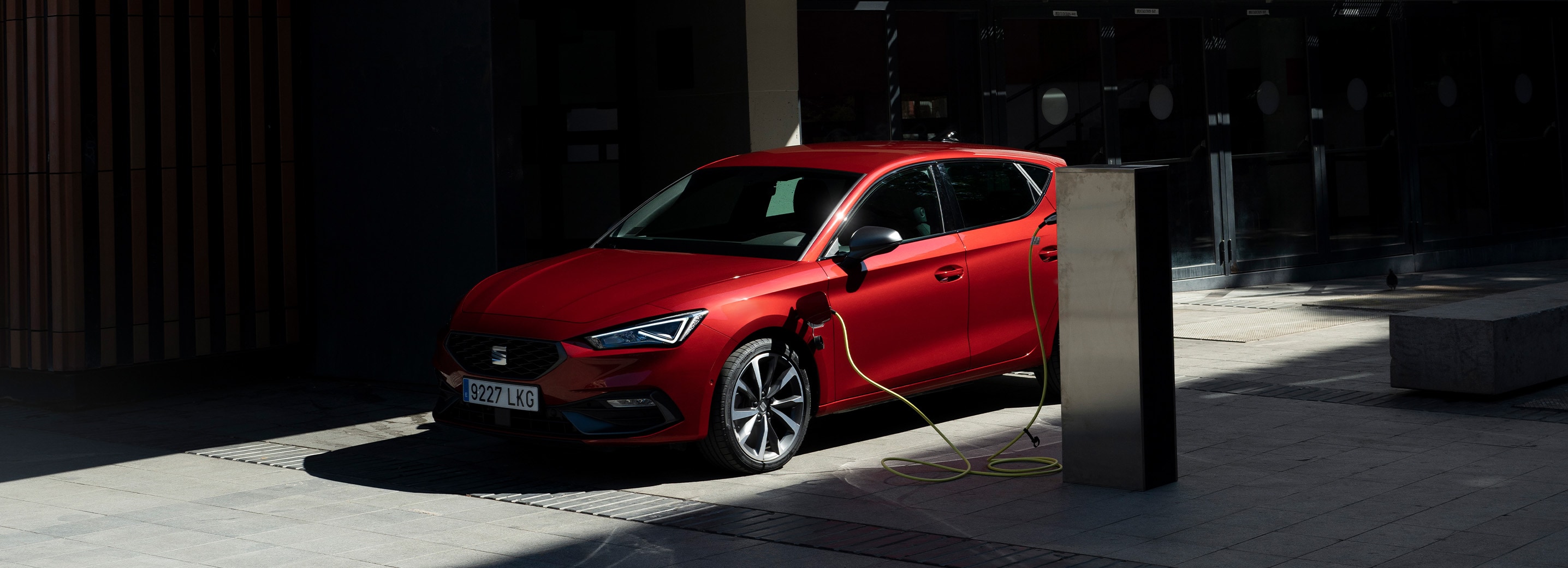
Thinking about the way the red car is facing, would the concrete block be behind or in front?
behind

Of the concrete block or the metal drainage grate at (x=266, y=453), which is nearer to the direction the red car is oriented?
the metal drainage grate

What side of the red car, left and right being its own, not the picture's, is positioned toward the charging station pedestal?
left

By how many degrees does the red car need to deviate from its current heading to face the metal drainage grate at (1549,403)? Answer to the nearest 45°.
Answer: approximately 135° to its left

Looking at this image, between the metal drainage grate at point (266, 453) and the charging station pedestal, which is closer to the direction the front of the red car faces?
the metal drainage grate

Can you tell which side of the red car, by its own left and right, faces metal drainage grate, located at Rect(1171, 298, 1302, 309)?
back

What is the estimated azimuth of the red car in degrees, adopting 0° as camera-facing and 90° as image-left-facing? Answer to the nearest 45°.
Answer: approximately 45°

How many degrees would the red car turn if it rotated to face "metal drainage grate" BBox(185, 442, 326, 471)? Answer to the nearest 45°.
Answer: approximately 45° to its right
